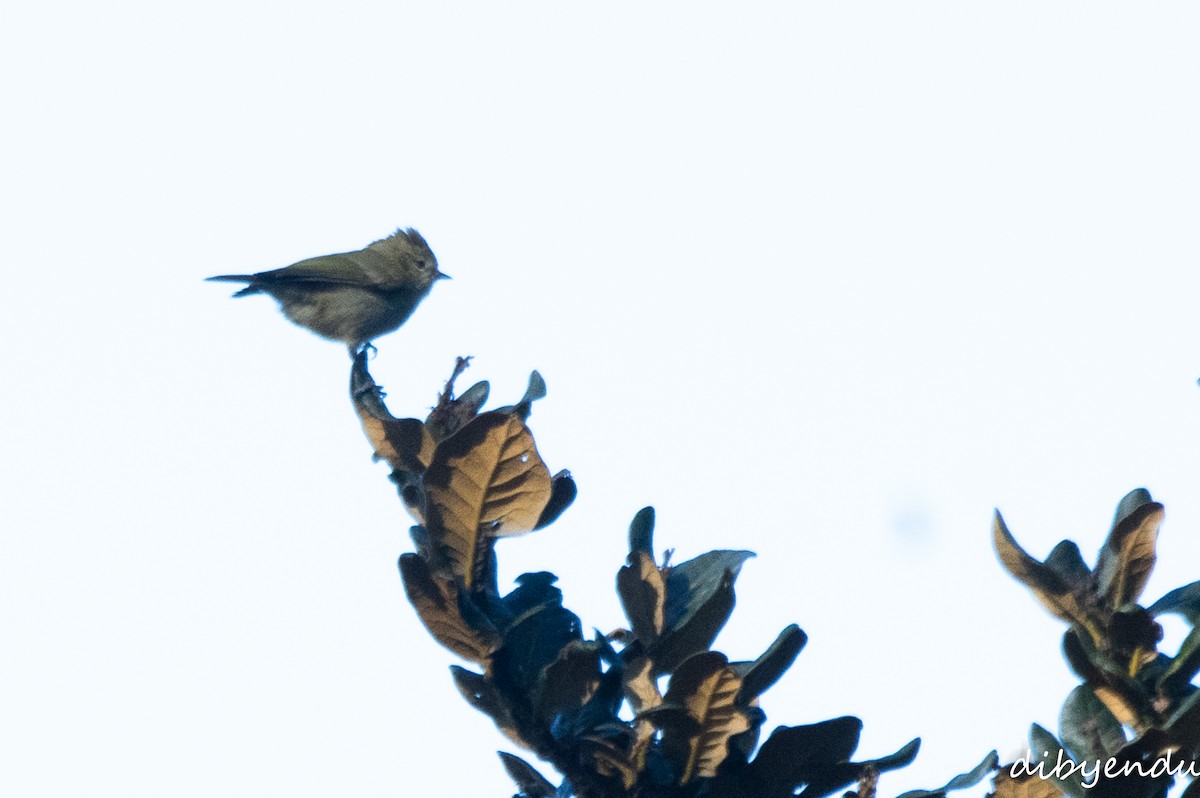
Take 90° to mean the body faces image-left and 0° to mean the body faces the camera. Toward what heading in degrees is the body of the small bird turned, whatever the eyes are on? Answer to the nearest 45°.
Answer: approximately 270°
